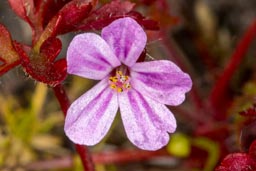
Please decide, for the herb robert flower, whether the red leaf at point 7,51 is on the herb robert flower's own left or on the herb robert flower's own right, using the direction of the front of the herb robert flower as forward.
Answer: on the herb robert flower's own right

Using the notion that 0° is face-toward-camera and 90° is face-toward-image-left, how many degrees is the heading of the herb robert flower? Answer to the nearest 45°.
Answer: approximately 0°

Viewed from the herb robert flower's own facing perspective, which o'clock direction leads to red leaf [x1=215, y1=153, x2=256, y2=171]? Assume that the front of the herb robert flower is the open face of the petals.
The red leaf is roughly at 10 o'clock from the herb robert flower.

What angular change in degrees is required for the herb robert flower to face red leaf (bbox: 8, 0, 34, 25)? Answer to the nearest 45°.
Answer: approximately 135° to its right
